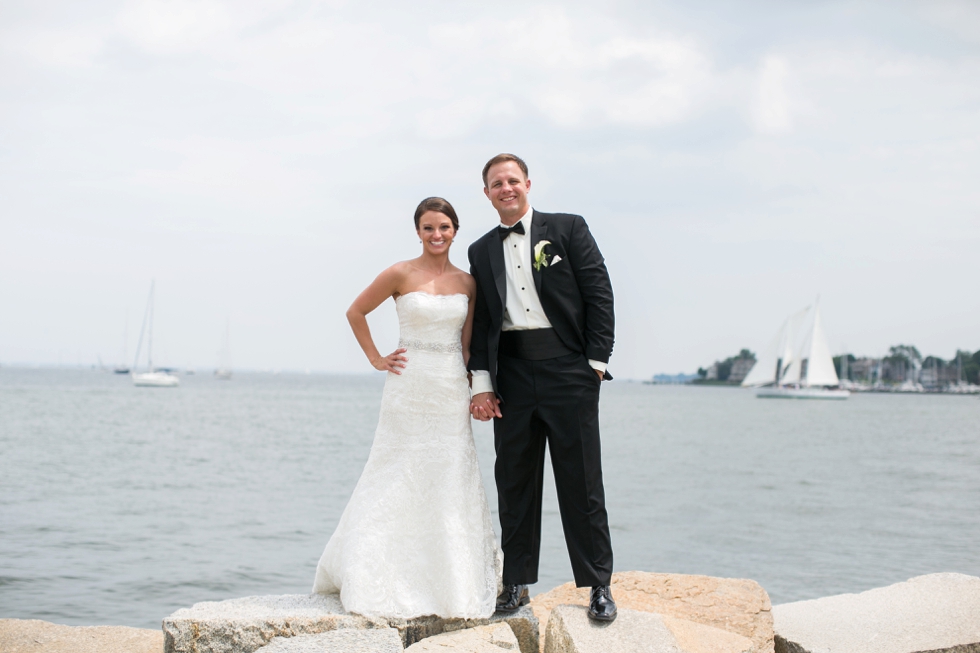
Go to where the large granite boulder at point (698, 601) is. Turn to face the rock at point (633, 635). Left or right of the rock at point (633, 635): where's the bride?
right

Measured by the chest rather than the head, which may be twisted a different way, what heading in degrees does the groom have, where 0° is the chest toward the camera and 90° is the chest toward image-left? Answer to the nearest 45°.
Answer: approximately 0°

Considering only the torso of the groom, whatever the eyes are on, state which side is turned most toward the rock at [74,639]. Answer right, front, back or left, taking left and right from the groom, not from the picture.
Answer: right

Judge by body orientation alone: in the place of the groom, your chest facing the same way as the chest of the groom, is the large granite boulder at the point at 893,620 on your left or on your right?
on your left
